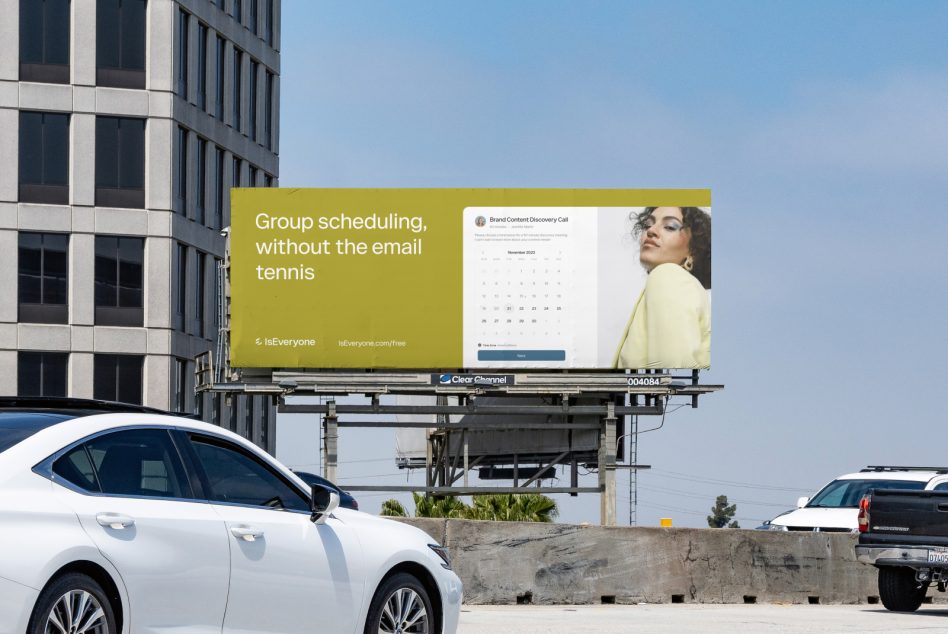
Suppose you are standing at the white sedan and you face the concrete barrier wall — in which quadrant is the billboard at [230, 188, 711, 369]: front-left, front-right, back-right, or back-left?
front-left

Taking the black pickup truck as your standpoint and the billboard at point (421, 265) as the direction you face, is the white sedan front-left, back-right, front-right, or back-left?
back-left

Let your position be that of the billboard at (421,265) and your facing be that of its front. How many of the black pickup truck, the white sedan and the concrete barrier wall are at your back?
0

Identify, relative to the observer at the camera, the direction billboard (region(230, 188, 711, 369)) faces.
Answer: facing the viewer

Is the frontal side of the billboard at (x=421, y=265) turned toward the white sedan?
yes

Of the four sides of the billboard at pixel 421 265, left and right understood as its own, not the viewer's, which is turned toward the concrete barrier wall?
front

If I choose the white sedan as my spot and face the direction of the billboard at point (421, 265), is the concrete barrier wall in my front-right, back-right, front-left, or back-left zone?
front-right

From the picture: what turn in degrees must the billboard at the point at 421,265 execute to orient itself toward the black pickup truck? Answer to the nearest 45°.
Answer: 0° — it already faces it

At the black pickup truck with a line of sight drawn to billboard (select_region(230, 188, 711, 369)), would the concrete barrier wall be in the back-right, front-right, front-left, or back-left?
front-left
